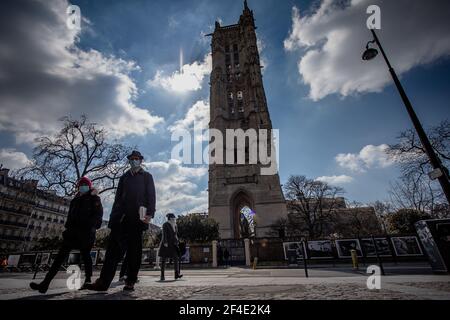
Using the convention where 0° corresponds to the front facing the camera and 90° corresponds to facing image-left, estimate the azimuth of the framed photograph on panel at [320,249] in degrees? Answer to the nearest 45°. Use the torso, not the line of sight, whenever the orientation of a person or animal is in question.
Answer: approximately 0°

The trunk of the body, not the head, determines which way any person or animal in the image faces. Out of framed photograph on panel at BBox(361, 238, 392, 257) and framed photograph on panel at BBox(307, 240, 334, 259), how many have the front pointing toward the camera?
2

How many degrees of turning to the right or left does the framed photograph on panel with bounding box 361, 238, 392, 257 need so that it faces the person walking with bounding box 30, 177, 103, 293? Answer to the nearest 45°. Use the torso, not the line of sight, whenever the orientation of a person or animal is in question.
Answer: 0° — it already faces them

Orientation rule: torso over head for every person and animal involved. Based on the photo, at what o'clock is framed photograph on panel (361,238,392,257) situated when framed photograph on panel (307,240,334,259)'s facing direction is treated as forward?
framed photograph on panel (361,238,392,257) is roughly at 9 o'clock from framed photograph on panel (307,240,334,259).

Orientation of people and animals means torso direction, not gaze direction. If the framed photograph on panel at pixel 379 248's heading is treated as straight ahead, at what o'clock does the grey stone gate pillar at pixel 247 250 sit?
The grey stone gate pillar is roughly at 3 o'clock from the framed photograph on panel.

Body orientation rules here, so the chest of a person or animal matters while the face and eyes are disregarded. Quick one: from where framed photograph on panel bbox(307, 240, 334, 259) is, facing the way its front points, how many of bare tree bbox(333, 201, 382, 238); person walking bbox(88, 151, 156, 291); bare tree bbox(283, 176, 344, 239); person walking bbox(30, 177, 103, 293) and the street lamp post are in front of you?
3

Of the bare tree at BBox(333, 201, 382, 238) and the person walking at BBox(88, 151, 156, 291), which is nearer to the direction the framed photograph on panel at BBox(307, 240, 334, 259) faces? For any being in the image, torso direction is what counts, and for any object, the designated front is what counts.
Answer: the person walking

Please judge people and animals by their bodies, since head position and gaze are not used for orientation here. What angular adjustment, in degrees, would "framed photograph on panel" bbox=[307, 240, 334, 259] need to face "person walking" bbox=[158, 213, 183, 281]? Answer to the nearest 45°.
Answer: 0° — it already faces them

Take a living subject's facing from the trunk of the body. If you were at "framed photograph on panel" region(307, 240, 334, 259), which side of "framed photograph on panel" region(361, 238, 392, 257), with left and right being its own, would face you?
right

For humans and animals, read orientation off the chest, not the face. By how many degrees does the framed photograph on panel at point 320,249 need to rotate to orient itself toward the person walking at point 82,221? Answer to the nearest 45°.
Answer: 0° — it already faces them
